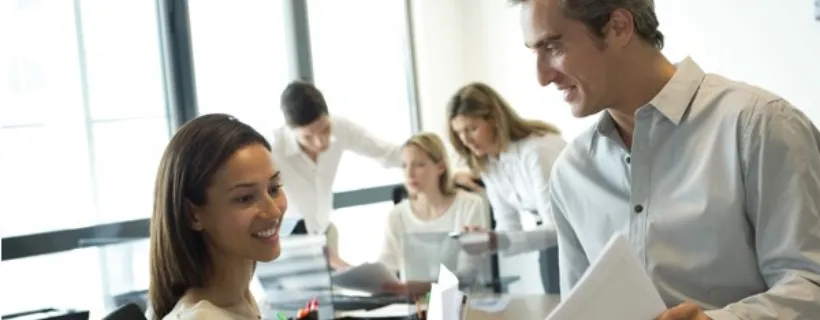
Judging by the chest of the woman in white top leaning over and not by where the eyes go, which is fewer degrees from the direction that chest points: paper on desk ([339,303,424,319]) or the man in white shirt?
the paper on desk

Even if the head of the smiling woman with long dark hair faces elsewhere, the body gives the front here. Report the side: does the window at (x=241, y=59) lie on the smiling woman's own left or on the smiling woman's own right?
on the smiling woman's own left

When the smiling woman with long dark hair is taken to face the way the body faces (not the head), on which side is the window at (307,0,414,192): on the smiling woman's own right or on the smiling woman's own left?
on the smiling woman's own left

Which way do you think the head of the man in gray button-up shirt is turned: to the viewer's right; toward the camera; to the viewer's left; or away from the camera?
to the viewer's left

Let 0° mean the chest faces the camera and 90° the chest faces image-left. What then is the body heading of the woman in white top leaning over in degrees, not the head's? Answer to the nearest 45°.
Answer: approximately 45°

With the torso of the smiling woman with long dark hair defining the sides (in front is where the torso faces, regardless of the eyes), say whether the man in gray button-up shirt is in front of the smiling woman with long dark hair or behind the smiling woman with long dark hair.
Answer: in front

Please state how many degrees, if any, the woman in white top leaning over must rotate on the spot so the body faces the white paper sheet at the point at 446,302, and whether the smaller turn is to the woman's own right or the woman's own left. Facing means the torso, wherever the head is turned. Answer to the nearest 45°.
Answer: approximately 45° to the woman's own left

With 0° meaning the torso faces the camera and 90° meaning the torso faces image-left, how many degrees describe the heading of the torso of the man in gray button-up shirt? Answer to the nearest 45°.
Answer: approximately 45°

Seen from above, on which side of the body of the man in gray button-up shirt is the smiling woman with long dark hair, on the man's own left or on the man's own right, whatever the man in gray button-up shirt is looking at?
on the man's own right

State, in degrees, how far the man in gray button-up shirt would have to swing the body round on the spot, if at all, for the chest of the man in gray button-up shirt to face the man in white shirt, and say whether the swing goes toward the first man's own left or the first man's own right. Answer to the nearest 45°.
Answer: approximately 90° to the first man's own right
